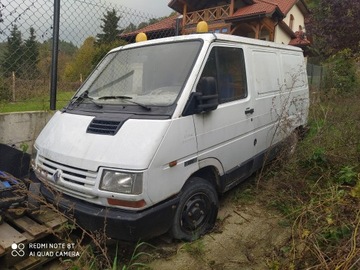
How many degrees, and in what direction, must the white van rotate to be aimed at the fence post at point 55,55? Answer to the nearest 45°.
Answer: approximately 90° to its right

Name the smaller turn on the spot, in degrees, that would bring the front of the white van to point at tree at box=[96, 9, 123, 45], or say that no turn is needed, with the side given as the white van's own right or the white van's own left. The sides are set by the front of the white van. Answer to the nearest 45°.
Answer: approximately 135° to the white van's own right

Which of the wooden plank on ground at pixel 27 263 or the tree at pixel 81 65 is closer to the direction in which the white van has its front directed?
the wooden plank on ground

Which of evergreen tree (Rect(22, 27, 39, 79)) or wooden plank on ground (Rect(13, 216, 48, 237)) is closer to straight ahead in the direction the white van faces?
the wooden plank on ground

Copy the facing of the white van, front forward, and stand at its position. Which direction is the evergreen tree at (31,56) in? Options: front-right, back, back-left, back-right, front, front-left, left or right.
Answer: right

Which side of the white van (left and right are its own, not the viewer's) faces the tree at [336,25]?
back

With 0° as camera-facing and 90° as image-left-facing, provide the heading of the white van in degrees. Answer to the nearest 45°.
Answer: approximately 45°

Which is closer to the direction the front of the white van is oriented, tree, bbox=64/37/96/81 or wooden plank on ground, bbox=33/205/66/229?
the wooden plank on ground

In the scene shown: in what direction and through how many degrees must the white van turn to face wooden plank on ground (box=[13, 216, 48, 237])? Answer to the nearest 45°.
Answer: approximately 45° to its right
